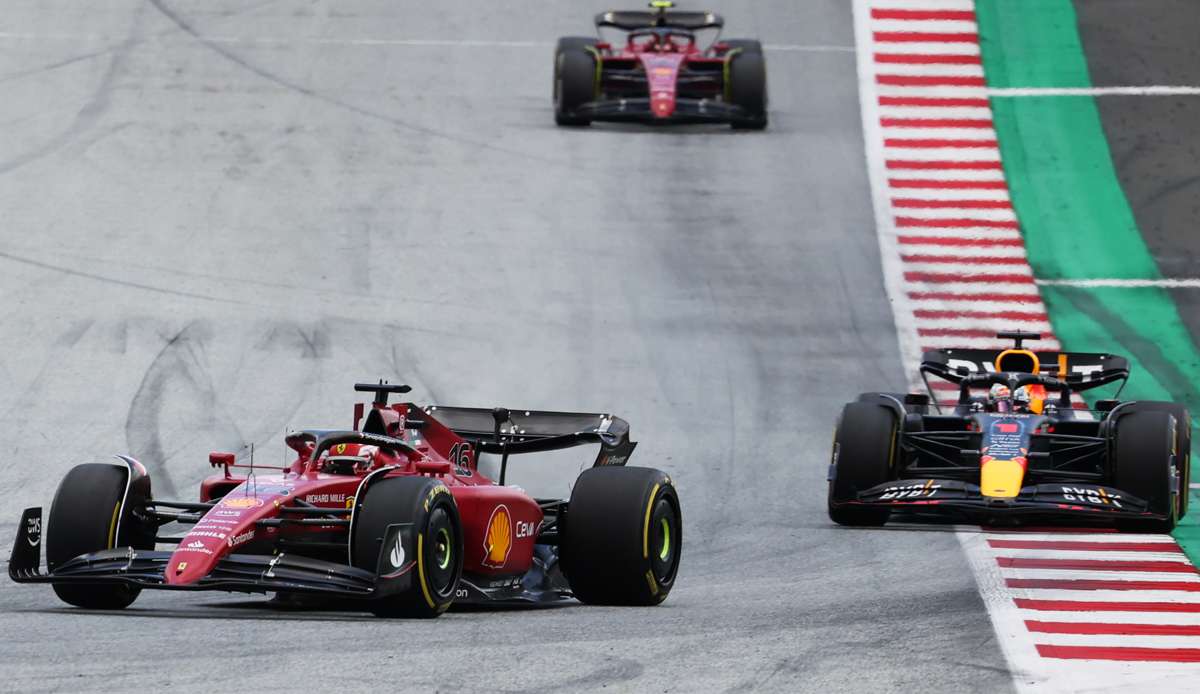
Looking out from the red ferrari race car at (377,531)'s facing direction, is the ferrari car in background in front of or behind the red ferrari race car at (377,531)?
behind

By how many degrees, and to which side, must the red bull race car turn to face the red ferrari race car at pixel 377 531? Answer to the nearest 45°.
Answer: approximately 45° to its right

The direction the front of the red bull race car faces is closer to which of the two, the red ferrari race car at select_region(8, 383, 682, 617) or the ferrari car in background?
the red ferrari race car

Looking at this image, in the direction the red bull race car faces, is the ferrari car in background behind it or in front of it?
behind

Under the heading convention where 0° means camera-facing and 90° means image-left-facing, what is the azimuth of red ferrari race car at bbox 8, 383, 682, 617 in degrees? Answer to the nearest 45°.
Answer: approximately 45°

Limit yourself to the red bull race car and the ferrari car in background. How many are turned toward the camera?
2

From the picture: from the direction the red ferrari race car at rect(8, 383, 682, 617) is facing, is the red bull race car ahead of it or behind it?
behind

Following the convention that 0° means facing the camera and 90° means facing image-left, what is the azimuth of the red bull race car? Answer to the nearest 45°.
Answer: approximately 0°

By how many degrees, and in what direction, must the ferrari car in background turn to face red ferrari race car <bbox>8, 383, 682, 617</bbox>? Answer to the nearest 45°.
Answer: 0° — it already faces it

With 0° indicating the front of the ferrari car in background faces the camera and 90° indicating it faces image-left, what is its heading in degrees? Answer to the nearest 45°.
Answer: approximately 0°
